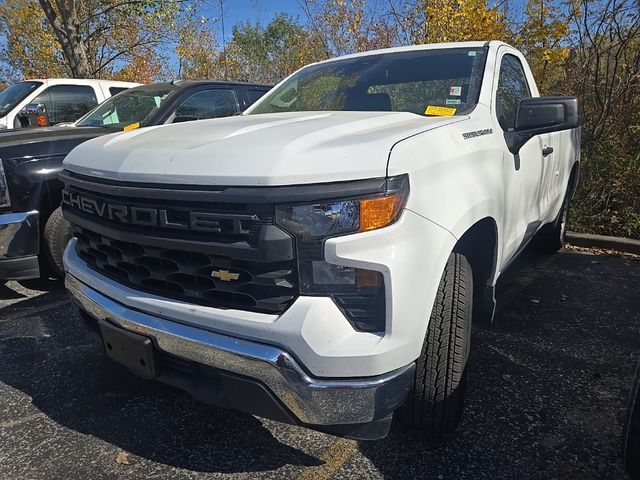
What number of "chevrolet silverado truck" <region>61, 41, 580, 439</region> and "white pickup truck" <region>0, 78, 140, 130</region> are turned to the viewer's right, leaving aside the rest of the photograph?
0

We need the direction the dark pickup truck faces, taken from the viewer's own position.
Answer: facing the viewer and to the left of the viewer

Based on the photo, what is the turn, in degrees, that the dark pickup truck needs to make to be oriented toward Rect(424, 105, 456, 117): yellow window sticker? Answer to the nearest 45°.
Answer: approximately 90° to its left

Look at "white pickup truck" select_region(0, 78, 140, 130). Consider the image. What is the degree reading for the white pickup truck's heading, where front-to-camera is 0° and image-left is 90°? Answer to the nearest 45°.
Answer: approximately 45°

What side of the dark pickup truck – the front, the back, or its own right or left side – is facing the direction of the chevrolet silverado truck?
left

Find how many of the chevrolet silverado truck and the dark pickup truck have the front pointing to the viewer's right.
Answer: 0

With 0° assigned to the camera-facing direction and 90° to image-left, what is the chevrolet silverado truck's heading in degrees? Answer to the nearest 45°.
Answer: approximately 45°

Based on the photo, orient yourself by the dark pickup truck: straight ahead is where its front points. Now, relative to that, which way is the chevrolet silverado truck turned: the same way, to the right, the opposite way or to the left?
the same way

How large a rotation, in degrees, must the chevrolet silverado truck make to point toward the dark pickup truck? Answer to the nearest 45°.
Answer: approximately 90° to its right
